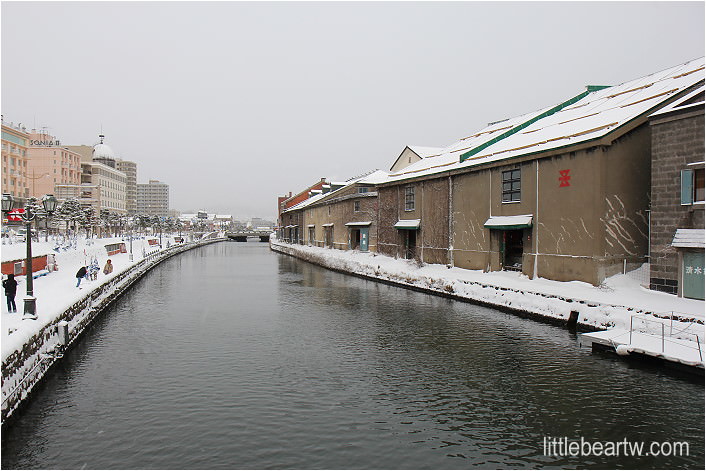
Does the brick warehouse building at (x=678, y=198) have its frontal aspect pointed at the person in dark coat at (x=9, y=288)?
yes

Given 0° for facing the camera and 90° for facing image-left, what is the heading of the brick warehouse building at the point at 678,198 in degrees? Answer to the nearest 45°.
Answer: approximately 45°

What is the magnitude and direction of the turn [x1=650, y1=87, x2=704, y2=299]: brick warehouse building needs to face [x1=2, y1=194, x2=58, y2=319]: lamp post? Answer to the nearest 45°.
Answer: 0° — it already faces it

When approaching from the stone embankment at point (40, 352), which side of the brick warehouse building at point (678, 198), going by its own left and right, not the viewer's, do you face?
front
